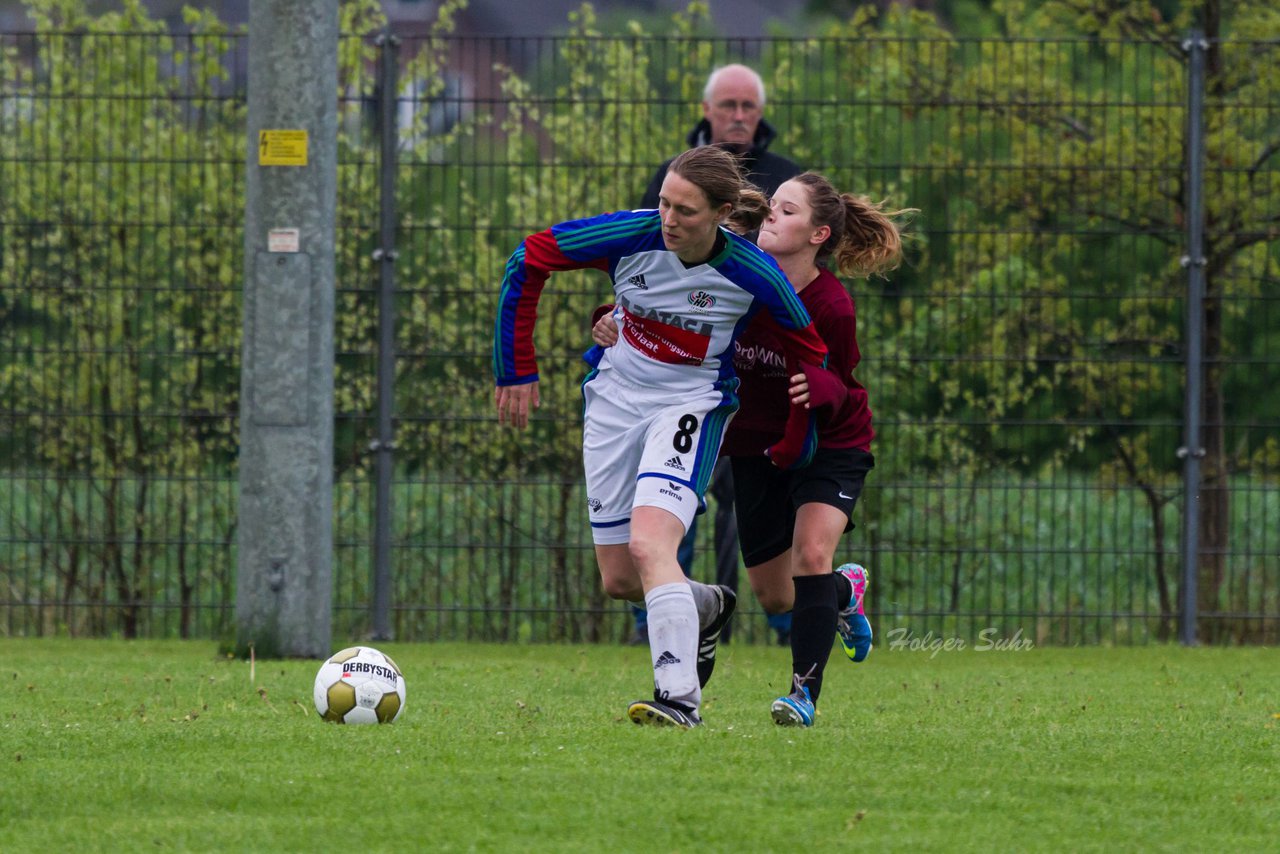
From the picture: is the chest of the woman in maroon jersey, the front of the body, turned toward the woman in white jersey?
yes

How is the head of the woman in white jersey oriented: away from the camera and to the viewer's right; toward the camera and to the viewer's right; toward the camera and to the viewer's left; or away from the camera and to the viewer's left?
toward the camera and to the viewer's left

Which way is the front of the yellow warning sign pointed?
toward the camera

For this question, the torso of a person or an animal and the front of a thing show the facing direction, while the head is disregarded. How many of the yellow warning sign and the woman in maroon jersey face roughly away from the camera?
0

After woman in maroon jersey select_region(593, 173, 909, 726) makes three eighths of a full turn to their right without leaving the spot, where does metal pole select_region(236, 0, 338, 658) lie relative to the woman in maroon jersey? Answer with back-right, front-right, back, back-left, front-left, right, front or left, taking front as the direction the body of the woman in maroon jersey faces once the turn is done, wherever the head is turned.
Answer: front-left

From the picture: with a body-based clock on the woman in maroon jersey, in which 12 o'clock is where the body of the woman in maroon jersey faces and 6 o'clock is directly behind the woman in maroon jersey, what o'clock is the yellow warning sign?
The yellow warning sign is roughly at 3 o'clock from the woman in maroon jersey.

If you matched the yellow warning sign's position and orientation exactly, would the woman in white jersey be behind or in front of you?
in front

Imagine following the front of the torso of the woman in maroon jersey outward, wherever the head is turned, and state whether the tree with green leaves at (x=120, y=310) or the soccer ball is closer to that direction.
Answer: the soccer ball

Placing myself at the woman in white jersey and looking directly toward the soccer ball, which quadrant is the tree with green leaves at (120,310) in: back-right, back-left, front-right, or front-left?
front-right

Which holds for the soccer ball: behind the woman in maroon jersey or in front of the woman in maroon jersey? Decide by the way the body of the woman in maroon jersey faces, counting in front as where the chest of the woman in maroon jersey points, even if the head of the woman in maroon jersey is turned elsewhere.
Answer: in front

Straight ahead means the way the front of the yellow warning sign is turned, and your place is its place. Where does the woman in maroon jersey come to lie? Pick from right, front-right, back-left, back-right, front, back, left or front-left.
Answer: front-left

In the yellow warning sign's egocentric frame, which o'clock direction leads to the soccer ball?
The soccer ball is roughly at 12 o'clock from the yellow warning sign.

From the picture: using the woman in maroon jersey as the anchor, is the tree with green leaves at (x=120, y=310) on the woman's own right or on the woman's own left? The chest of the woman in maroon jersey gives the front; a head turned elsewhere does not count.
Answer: on the woman's own right

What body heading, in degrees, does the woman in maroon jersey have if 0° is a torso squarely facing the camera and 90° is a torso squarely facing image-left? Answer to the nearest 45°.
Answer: approximately 45°

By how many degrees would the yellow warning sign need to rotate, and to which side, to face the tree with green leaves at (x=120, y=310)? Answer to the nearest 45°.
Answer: approximately 135° to its right
